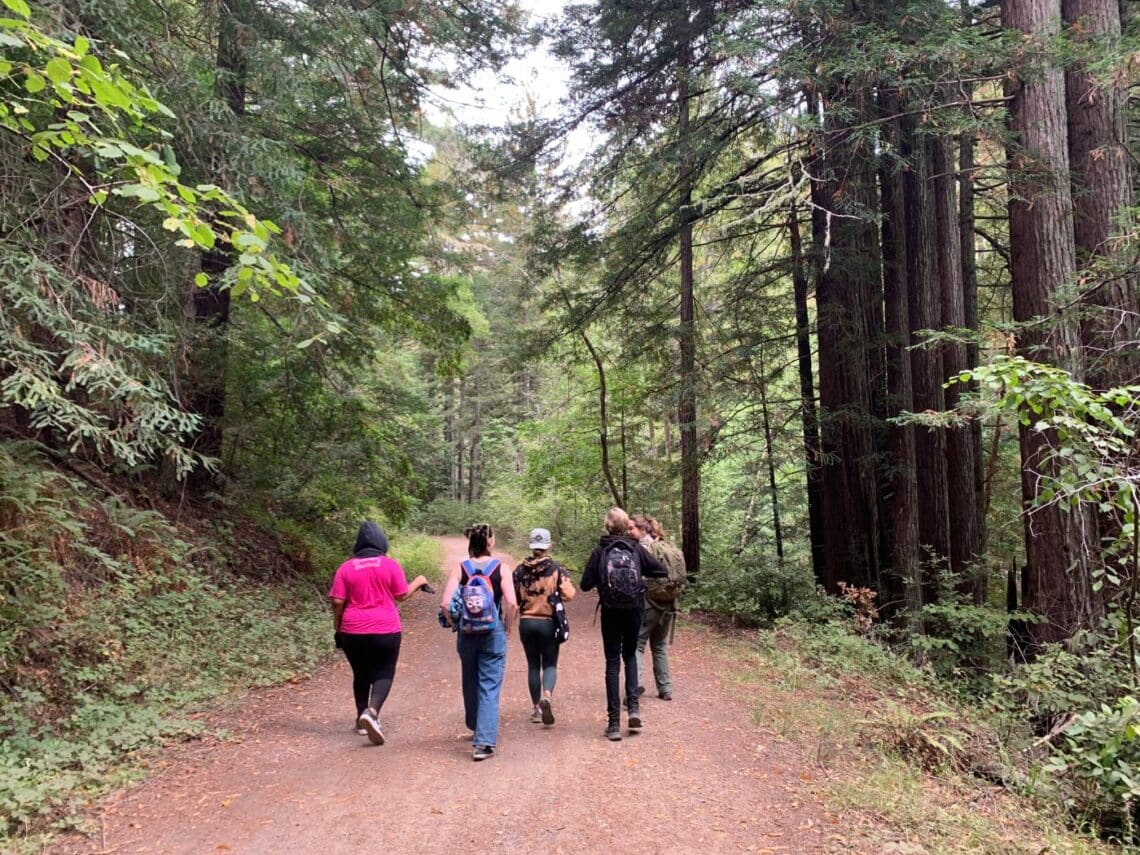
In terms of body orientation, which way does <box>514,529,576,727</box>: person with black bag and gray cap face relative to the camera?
away from the camera

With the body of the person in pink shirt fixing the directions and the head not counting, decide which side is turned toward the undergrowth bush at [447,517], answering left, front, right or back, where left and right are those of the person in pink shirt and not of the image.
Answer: front

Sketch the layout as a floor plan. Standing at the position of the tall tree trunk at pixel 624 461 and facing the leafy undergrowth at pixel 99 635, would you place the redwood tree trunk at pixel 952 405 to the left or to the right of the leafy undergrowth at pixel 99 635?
left

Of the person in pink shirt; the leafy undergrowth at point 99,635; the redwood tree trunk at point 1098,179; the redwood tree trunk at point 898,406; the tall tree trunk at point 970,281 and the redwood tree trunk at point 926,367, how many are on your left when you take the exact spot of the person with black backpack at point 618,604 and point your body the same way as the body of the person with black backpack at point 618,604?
2

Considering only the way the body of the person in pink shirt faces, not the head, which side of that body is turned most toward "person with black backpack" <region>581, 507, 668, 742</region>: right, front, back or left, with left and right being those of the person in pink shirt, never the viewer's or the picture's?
right

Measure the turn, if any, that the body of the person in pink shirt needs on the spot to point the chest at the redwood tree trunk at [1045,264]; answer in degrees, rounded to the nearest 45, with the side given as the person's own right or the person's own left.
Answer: approximately 90° to the person's own right

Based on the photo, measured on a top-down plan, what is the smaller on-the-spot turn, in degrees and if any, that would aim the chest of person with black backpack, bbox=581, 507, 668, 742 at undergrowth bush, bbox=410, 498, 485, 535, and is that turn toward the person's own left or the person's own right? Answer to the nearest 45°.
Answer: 0° — they already face it

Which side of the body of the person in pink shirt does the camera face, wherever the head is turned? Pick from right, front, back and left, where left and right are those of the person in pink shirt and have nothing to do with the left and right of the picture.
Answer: back

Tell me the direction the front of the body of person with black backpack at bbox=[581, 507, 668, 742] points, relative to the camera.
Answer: away from the camera

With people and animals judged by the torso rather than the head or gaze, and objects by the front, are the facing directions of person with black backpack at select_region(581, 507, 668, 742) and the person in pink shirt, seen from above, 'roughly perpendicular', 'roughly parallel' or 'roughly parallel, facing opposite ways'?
roughly parallel

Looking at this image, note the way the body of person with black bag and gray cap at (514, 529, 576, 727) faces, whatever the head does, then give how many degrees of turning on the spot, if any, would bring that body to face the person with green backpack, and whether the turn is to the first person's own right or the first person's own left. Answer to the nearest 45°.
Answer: approximately 45° to the first person's own right

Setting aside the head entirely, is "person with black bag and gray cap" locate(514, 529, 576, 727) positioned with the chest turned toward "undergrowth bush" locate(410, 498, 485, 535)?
yes

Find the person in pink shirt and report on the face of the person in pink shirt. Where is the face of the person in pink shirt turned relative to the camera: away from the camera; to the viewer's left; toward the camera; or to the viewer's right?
away from the camera

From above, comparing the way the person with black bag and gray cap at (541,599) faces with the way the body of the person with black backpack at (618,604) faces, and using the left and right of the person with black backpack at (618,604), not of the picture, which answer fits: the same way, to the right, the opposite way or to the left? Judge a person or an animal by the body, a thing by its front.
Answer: the same way

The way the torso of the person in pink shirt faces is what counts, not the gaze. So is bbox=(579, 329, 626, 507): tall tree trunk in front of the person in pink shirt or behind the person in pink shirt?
in front

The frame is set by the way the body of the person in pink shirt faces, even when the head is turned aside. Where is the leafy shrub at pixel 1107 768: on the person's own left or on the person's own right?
on the person's own right

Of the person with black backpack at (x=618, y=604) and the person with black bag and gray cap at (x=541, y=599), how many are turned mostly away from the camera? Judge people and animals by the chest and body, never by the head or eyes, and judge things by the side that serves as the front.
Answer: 2

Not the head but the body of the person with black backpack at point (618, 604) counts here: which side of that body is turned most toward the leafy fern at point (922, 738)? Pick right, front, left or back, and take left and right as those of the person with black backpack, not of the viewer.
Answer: right
